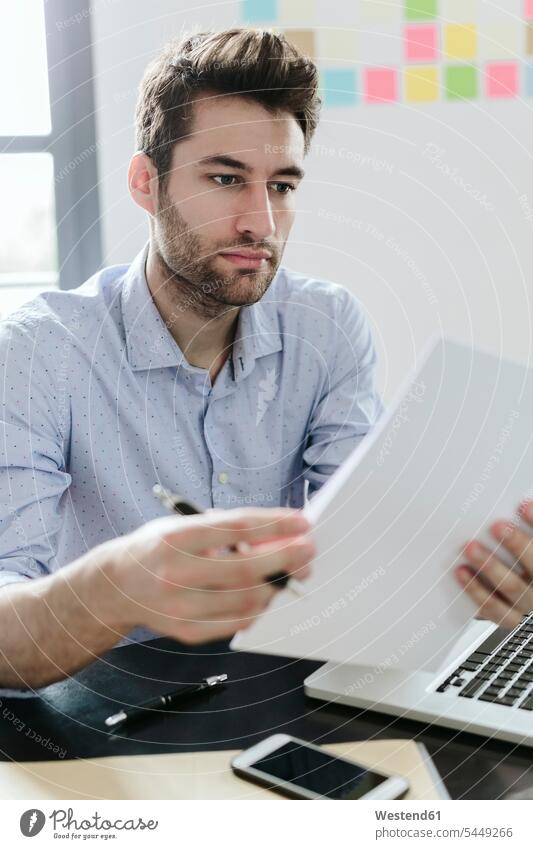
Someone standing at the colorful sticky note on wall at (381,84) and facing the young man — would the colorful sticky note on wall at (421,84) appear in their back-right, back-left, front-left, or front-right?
back-left

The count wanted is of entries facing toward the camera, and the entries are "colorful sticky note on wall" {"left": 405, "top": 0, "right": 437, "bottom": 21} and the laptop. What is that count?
1

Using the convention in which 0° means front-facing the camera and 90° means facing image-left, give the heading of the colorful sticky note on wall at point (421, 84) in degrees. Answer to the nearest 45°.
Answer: approximately 0°

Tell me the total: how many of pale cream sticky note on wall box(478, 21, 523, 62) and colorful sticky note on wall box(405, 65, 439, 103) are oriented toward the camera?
2
